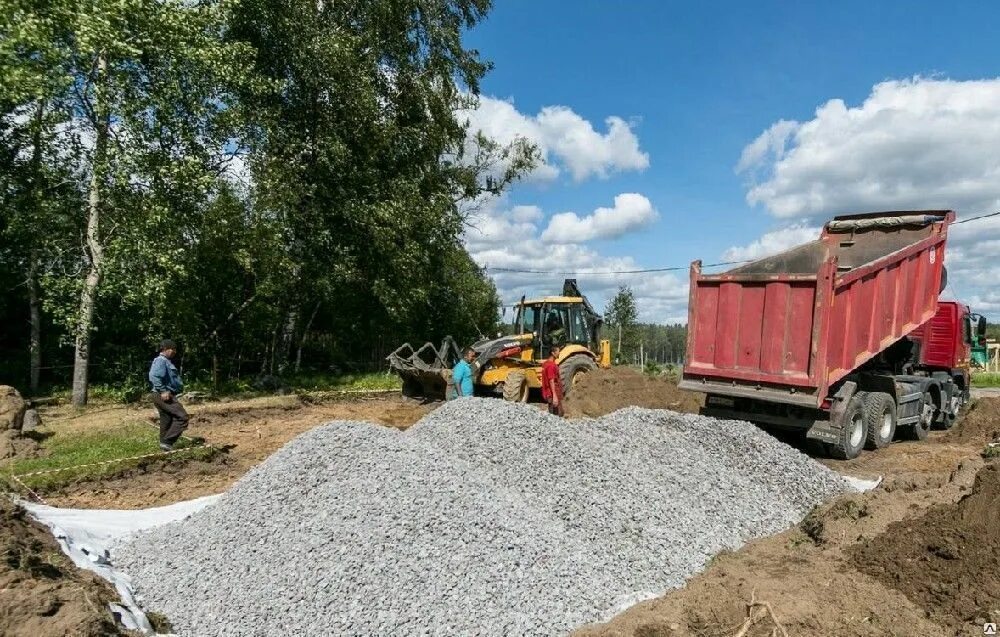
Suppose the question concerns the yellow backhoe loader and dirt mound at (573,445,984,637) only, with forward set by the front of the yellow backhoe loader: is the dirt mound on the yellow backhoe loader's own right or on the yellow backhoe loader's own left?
on the yellow backhoe loader's own left

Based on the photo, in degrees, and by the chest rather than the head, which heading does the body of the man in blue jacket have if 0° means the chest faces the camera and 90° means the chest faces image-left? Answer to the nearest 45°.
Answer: approximately 270°

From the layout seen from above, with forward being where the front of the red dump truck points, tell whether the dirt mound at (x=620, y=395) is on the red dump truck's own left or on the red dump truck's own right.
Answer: on the red dump truck's own left

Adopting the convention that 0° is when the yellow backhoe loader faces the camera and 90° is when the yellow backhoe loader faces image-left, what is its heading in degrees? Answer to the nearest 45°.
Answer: approximately 45°

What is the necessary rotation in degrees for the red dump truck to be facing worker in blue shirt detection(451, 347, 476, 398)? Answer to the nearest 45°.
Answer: approximately 135° to its left

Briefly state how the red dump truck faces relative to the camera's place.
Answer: facing away from the viewer and to the right of the viewer

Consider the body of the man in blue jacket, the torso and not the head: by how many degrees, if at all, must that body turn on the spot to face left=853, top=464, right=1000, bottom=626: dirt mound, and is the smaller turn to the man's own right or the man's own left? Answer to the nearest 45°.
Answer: approximately 45° to the man's own right

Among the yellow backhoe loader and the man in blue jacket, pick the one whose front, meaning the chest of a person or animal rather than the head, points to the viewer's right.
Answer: the man in blue jacket

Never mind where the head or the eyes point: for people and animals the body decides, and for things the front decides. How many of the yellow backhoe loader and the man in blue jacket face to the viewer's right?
1

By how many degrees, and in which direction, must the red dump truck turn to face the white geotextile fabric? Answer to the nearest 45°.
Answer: approximately 180°

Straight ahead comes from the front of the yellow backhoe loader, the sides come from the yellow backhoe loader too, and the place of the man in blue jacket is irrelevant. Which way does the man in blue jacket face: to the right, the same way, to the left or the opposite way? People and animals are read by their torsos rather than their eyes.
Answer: the opposite way
